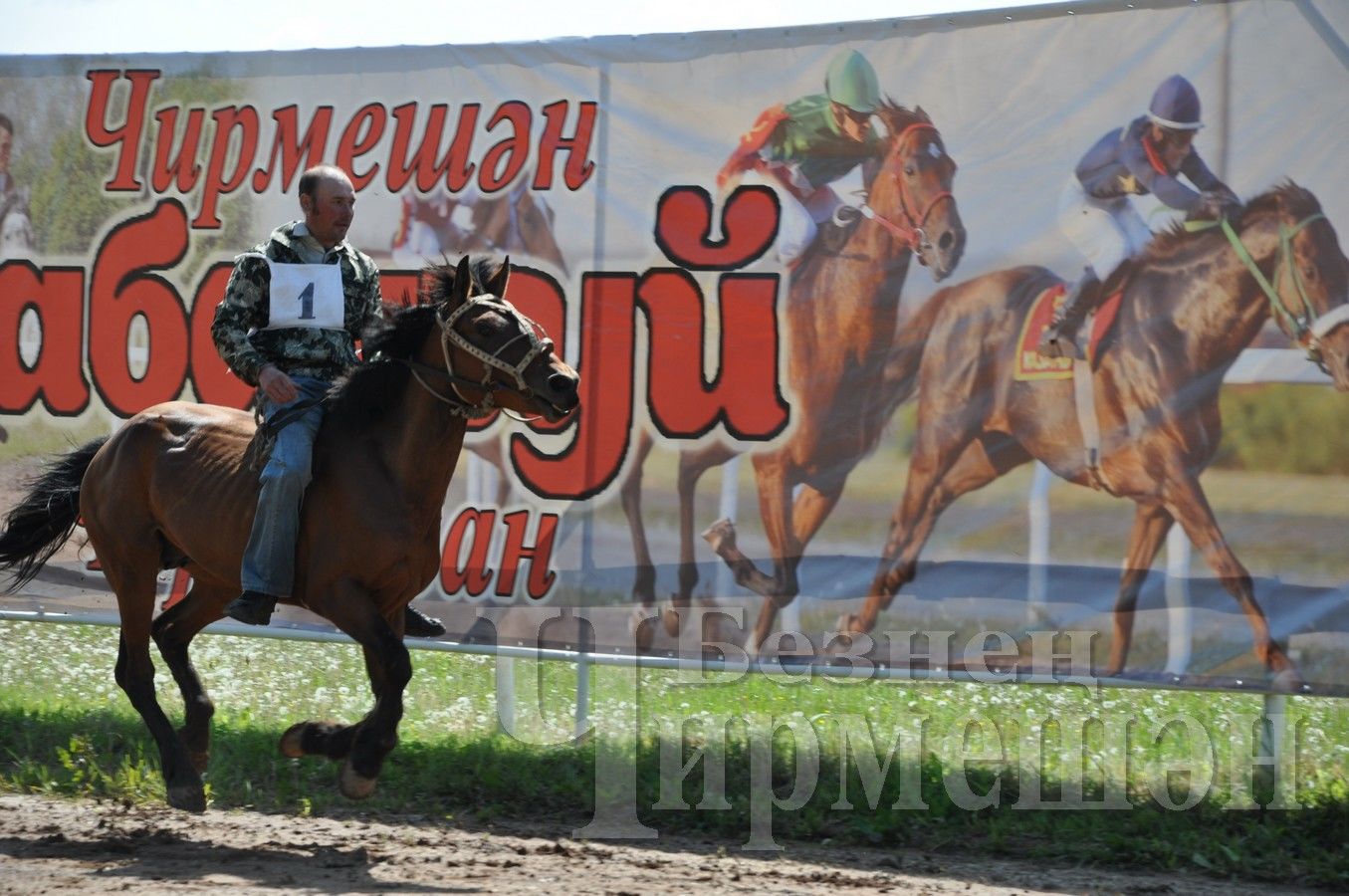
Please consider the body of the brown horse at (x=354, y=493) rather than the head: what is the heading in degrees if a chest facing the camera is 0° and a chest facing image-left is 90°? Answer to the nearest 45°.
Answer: approximately 315°

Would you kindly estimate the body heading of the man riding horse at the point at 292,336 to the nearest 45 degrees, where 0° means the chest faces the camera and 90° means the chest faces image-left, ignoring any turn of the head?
approximately 315°
